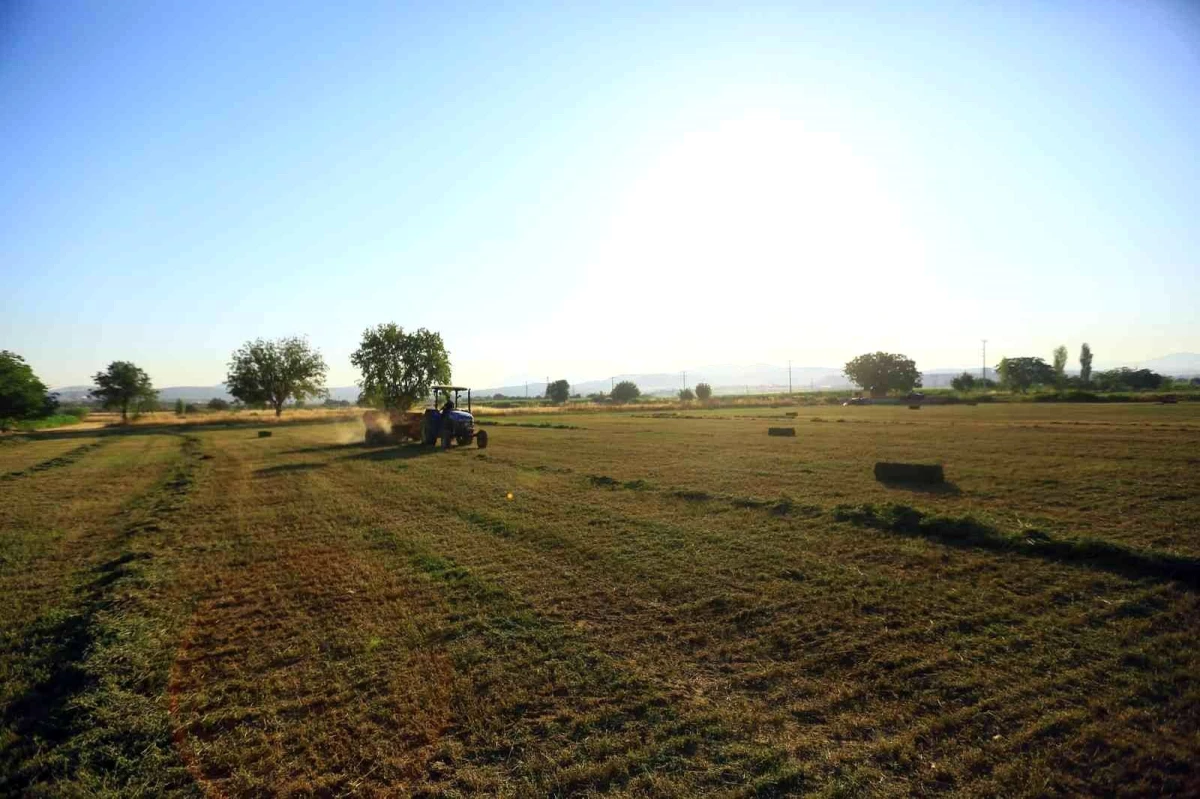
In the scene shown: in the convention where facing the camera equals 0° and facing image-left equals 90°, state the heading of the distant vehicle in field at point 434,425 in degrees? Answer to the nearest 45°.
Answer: approximately 315°
